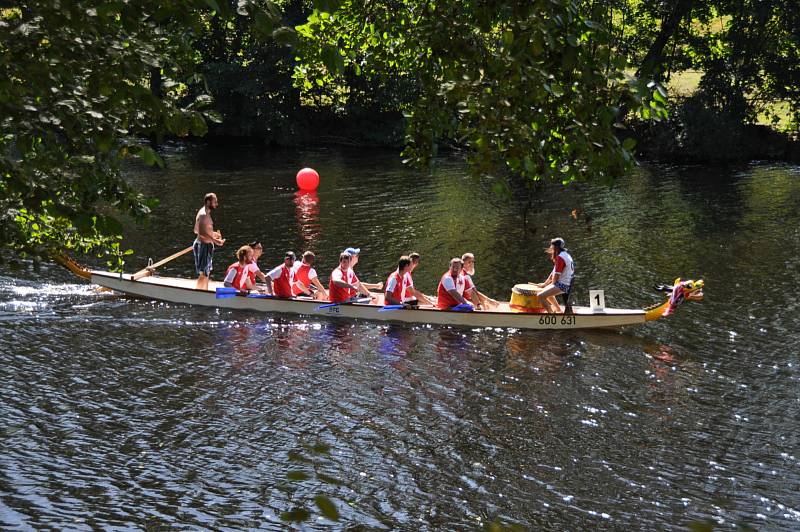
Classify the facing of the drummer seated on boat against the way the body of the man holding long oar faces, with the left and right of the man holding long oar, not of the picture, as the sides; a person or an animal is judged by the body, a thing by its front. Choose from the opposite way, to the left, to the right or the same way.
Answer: the opposite way

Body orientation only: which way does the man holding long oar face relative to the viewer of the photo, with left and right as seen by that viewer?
facing to the right of the viewer

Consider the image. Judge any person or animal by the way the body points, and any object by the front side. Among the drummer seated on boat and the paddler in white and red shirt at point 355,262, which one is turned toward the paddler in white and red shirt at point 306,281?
the drummer seated on boat

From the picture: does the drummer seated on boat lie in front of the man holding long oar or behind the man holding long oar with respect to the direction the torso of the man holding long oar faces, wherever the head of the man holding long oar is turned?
in front

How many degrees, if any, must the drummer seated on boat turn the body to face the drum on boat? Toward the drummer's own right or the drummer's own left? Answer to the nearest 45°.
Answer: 0° — they already face it

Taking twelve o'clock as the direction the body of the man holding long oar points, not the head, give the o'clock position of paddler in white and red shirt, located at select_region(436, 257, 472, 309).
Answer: The paddler in white and red shirt is roughly at 1 o'clock from the man holding long oar.

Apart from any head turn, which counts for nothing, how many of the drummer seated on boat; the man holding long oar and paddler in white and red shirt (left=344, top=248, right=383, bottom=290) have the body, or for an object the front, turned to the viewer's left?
1

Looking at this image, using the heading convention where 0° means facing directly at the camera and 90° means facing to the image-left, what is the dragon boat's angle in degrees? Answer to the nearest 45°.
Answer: approximately 270°

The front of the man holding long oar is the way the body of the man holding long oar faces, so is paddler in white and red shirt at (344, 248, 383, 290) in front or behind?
in front

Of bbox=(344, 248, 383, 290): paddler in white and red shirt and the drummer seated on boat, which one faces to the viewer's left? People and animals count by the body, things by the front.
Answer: the drummer seated on boat

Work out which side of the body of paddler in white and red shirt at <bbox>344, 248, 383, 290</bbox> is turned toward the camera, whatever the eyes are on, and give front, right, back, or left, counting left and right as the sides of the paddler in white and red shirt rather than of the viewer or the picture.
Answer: right

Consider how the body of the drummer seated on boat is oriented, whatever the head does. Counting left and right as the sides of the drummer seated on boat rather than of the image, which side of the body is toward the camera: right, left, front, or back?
left

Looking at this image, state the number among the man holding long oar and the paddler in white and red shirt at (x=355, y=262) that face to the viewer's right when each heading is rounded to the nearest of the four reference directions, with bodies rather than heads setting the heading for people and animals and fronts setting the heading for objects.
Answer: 2

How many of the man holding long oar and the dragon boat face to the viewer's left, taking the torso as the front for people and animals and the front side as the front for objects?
0
